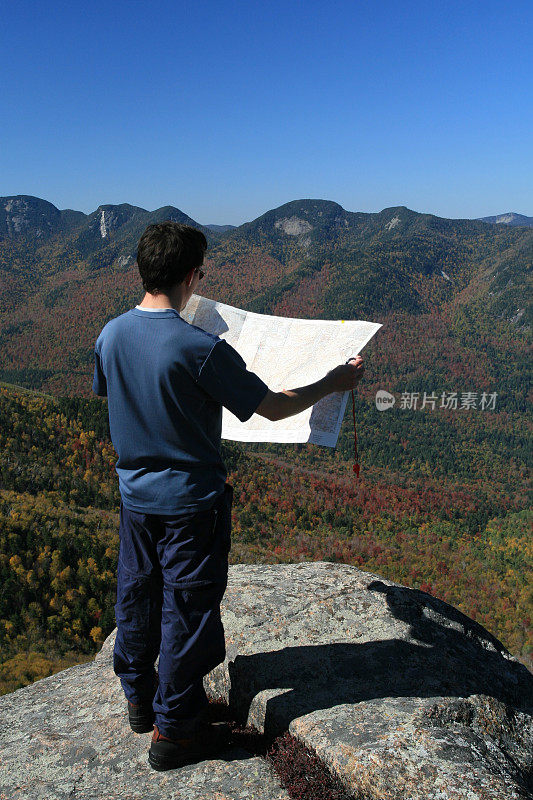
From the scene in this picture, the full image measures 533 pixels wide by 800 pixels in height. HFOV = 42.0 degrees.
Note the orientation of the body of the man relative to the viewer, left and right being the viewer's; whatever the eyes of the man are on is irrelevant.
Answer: facing away from the viewer and to the right of the viewer

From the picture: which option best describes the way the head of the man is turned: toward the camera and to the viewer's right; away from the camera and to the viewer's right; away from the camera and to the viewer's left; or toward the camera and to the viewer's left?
away from the camera and to the viewer's right
